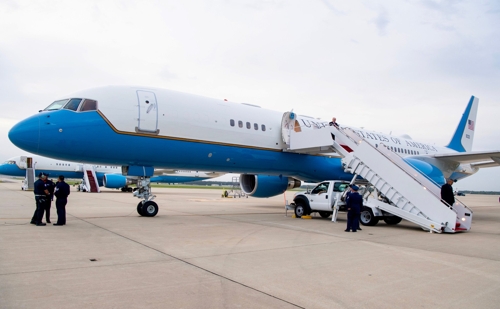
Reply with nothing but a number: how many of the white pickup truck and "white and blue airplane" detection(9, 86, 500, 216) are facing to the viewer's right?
0

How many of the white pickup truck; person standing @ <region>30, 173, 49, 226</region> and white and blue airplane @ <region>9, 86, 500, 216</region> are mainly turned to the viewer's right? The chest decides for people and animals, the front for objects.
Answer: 1

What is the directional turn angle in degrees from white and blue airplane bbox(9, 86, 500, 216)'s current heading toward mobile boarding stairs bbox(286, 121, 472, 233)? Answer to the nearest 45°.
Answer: approximately 135° to its left

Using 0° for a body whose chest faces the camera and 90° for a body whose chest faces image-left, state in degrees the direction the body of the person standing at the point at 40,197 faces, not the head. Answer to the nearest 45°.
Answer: approximately 270°

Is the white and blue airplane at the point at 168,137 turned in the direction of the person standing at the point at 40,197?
yes

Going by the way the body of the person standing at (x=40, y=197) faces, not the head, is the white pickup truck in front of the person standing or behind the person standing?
in front

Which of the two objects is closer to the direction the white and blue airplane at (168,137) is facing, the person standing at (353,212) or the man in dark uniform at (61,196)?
the man in dark uniform

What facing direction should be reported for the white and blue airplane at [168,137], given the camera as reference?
facing the viewer and to the left of the viewer

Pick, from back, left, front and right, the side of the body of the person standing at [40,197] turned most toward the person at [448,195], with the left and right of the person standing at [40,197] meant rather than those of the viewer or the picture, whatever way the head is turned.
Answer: front

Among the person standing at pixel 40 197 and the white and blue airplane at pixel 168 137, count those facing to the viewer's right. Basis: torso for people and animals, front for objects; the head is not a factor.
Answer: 1

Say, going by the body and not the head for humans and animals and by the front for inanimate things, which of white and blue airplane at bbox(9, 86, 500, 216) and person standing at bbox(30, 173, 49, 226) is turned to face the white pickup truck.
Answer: the person standing
